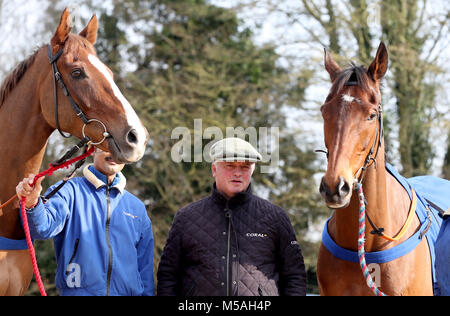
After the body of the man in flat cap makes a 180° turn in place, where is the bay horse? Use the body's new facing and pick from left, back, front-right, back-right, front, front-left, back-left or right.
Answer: right

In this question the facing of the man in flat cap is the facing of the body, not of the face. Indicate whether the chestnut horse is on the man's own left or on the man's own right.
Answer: on the man's own right

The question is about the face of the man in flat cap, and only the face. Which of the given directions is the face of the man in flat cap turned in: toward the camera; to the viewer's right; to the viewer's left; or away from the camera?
toward the camera

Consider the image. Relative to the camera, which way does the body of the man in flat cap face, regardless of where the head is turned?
toward the camera

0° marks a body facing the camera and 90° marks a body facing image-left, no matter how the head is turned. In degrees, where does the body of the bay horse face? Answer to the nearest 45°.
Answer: approximately 45°

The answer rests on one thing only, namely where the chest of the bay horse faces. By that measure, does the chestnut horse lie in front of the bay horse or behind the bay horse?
in front
